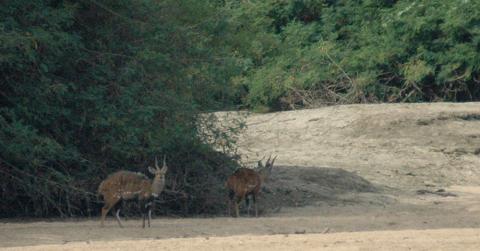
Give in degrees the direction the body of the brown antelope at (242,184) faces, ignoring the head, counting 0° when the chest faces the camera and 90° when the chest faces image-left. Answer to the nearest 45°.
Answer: approximately 225°

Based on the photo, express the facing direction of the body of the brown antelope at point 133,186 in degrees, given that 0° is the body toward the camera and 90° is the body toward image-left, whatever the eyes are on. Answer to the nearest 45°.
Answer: approximately 270°

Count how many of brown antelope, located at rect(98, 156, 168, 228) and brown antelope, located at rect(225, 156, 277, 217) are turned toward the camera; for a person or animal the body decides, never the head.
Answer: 0

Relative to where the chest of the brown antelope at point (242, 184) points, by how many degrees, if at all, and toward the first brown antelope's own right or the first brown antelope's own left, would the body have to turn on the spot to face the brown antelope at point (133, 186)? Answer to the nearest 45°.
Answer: approximately 180°
